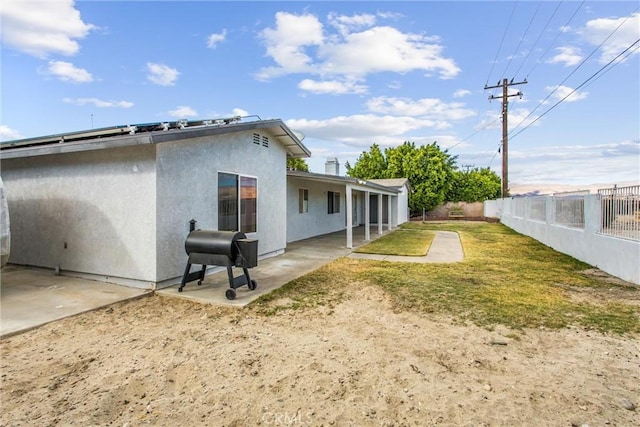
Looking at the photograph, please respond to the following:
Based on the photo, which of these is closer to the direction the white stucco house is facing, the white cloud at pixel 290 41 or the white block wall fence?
the white block wall fence

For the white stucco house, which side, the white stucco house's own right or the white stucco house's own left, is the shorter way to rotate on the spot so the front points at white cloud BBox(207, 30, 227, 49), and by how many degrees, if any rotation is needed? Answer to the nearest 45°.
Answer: approximately 135° to the white stucco house's own left

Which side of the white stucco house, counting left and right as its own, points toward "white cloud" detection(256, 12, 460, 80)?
left

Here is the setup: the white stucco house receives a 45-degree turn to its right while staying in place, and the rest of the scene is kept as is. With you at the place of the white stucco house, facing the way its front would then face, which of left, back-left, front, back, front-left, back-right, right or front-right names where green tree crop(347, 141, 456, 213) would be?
back-left

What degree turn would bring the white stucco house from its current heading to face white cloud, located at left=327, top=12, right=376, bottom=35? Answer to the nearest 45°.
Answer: approximately 90° to its left

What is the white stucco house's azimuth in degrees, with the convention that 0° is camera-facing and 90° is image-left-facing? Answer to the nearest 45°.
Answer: approximately 315°

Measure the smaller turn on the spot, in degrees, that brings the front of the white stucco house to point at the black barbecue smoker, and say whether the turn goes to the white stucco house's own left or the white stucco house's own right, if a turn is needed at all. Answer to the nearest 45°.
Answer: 0° — it already faces it
